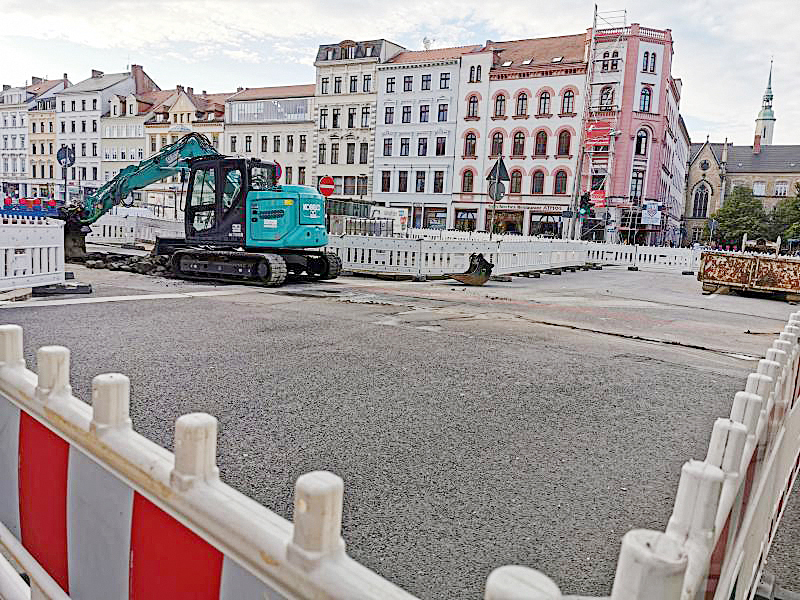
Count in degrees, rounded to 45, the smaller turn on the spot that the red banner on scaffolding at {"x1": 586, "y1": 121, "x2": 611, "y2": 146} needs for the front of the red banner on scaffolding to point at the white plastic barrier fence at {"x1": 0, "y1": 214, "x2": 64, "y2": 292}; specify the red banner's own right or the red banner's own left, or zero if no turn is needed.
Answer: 0° — it already faces it

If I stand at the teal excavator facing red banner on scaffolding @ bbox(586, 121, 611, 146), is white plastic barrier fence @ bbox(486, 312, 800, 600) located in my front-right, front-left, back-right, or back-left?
back-right

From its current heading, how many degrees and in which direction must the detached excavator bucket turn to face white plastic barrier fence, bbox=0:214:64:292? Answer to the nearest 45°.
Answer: approximately 45° to its left

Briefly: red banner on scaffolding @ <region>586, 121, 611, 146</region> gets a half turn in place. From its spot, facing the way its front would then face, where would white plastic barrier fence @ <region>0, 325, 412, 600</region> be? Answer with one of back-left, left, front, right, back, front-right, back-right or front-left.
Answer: back

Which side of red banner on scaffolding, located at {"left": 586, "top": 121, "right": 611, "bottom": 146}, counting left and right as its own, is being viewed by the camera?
front

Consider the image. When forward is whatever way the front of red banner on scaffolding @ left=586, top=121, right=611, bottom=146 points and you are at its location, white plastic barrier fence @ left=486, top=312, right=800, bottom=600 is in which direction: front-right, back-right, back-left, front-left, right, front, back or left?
front

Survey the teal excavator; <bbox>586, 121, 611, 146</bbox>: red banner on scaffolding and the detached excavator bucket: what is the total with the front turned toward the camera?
1

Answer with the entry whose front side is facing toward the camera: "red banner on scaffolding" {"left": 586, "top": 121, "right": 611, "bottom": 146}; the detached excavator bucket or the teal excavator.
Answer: the red banner on scaffolding

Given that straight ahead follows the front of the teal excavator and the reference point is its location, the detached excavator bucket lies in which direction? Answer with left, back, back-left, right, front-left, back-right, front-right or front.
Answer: back-right

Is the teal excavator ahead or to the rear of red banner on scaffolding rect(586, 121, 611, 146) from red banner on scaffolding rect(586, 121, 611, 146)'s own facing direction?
ahead

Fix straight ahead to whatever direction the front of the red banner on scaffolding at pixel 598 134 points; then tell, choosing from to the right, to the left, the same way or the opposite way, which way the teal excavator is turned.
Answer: to the right

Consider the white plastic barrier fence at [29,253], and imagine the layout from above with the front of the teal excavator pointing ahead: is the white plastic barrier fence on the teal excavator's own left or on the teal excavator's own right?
on the teal excavator's own left

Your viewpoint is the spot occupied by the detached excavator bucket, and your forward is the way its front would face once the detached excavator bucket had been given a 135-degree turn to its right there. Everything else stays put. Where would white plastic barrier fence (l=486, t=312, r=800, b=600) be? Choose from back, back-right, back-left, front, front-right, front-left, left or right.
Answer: back-right

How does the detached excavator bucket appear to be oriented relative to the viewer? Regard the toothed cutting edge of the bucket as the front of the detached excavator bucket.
to the viewer's left
